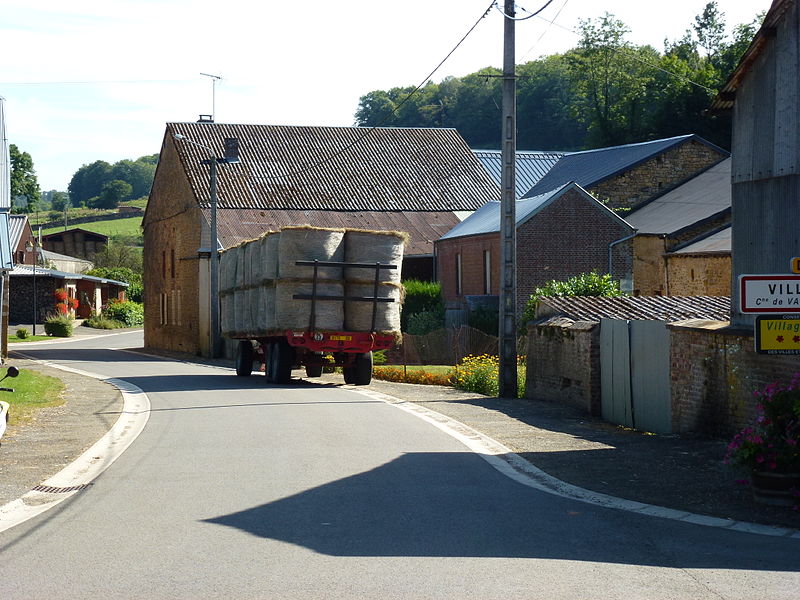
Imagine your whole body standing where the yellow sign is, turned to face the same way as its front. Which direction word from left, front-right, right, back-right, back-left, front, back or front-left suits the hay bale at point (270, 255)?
back-right

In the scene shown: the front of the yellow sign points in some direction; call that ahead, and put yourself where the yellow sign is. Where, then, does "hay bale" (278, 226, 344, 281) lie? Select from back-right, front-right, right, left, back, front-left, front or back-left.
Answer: back-right

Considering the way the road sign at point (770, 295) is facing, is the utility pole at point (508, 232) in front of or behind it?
behind

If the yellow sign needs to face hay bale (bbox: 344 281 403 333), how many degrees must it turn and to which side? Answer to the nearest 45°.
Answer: approximately 135° to its right

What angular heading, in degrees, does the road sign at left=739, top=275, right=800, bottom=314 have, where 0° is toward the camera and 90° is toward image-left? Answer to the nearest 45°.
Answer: approximately 0°

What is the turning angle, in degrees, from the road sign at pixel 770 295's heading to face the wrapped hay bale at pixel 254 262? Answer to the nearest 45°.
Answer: approximately 135° to its right

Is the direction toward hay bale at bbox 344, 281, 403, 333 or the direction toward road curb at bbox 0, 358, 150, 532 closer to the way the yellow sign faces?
the road curb

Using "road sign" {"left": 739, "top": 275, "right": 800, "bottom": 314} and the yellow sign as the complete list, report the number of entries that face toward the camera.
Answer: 2

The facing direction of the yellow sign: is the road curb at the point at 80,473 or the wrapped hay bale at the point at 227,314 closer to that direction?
the road curb

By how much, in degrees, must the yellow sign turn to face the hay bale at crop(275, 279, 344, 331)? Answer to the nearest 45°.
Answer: approximately 135° to its right

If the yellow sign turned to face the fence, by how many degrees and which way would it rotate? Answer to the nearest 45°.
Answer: approximately 135° to its right

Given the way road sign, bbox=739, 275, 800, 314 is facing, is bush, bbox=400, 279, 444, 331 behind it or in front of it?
behind
